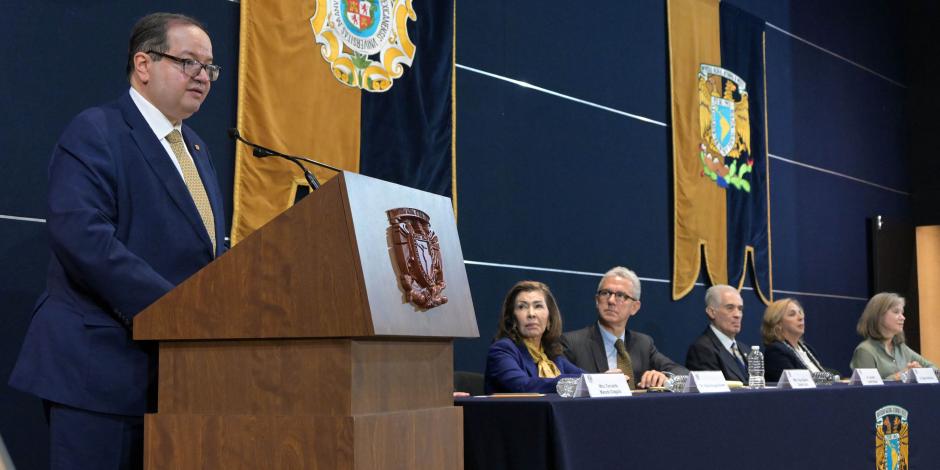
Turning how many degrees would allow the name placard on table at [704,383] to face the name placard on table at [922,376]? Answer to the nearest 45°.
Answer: approximately 90° to its left

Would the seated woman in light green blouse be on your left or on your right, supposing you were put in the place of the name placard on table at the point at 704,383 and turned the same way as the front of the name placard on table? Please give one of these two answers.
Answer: on your left

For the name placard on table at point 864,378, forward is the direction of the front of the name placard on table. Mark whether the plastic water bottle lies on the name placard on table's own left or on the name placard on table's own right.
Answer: on the name placard on table's own right

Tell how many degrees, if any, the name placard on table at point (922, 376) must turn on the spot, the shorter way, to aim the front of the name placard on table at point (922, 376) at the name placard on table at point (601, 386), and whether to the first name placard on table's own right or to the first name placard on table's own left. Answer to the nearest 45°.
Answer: approximately 45° to the first name placard on table's own right

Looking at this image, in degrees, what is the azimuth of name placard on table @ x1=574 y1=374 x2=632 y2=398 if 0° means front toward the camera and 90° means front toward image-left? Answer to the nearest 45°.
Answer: approximately 315°

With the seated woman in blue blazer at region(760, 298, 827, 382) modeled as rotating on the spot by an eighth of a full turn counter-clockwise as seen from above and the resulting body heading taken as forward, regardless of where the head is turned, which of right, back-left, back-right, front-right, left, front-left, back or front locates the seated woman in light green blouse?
front-left

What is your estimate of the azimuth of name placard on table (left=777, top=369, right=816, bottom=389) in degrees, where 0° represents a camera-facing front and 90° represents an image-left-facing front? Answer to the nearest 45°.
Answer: approximately 315°

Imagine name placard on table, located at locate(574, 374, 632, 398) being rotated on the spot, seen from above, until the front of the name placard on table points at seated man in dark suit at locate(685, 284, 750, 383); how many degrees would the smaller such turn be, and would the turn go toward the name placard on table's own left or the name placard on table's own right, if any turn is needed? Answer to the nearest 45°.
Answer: approximately 135° to the name placard on table's own left

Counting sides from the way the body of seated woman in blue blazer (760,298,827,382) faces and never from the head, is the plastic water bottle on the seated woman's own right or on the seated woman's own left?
on the seated woman's own right
